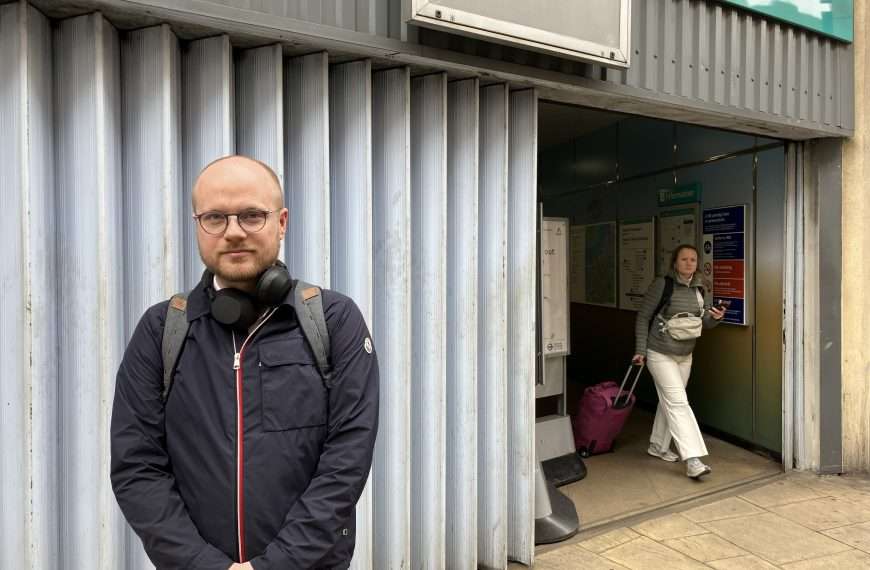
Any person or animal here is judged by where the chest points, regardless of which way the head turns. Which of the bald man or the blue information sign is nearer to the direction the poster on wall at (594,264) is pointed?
the bald man

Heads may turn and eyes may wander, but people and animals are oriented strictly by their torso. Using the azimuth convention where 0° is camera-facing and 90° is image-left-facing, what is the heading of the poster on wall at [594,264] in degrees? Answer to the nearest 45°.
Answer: approximately 45°

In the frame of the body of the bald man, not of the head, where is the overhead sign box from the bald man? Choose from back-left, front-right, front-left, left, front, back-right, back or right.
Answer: back-left

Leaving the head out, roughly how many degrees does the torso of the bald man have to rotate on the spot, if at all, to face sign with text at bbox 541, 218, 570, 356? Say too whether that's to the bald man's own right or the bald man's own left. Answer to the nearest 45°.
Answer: approximately 135° to the bald man's own left
